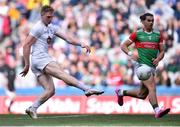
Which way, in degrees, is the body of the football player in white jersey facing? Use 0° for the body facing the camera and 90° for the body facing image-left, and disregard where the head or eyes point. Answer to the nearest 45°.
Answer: approximately 315°

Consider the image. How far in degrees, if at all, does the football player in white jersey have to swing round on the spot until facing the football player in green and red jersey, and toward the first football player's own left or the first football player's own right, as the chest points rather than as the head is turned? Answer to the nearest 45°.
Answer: approximately 45° to the first football player's own left

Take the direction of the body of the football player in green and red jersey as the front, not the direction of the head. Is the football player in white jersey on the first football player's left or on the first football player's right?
on the first football player's right
